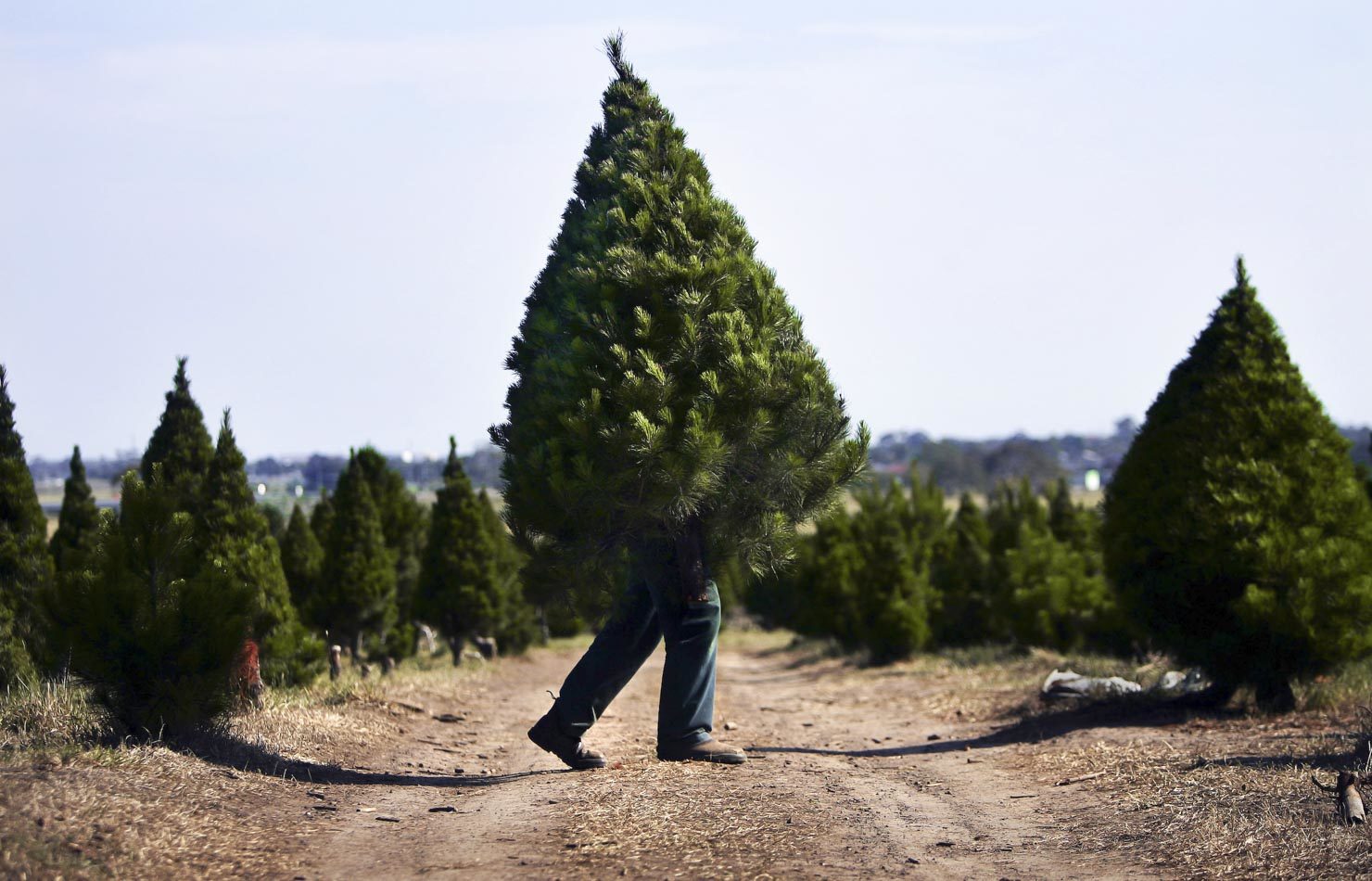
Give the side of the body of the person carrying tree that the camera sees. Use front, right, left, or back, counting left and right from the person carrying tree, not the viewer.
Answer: right

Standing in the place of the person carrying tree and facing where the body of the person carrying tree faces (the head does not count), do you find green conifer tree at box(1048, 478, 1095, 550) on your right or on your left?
on your left

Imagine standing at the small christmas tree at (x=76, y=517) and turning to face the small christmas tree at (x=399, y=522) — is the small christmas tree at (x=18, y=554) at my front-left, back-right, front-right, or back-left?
back-right

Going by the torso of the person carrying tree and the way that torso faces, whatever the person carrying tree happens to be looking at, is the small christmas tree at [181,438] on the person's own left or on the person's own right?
on the person's own left

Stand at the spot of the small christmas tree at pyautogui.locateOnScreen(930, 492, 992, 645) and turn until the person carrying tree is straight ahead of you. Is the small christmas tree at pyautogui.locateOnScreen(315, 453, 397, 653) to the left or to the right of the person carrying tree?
right
